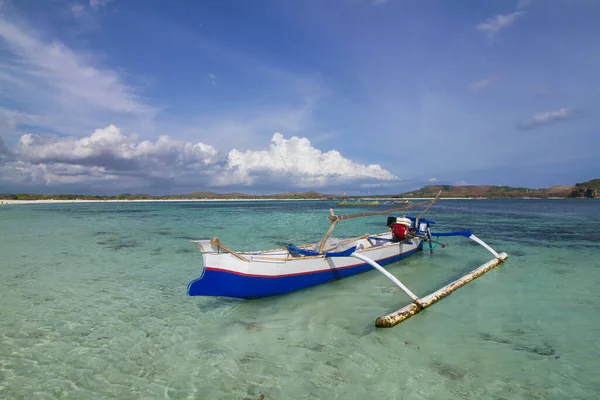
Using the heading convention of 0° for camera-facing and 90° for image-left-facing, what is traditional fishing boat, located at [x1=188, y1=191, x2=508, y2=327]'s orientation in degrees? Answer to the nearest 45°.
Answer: approximately 45°
